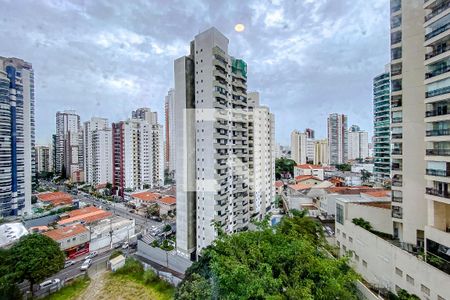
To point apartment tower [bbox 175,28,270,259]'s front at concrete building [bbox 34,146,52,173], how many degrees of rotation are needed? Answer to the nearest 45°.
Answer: approximately 180°

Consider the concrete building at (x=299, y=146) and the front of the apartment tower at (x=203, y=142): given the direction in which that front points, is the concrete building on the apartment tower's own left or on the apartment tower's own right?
on the apartment tower's own left

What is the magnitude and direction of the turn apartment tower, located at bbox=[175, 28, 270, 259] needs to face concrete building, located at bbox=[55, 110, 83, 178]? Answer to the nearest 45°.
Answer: approximately 180°

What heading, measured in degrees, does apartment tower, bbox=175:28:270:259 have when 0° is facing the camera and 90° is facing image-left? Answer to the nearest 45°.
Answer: approximately 315°

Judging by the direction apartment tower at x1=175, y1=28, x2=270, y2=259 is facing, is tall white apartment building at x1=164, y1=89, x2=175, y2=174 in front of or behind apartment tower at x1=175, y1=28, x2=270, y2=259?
behind

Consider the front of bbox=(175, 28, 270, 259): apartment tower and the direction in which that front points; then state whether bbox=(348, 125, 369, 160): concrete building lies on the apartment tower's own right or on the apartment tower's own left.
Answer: on the apartment tower's own left

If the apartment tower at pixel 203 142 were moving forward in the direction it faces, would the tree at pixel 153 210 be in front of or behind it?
behind
